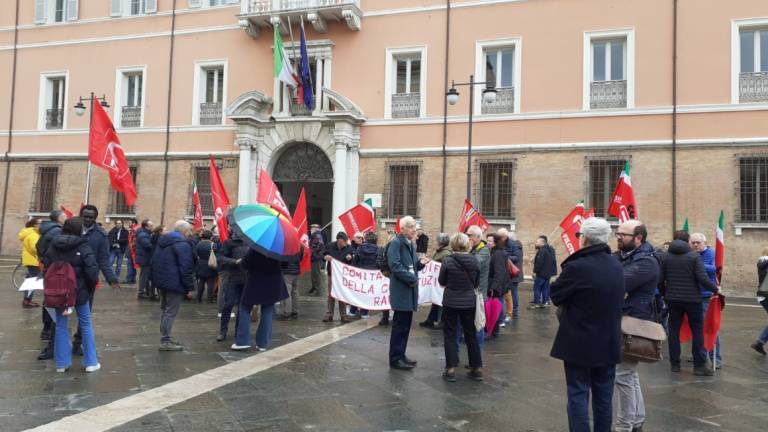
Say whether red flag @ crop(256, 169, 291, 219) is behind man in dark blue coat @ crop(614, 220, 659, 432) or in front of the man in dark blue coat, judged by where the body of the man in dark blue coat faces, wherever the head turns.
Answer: in front

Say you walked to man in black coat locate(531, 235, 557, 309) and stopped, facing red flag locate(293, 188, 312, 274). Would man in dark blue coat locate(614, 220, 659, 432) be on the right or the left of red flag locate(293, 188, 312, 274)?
left

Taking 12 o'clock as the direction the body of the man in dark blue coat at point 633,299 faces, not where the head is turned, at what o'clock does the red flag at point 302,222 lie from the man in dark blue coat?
The red flag is roughly at 1 o'clock from the man in dark blue coat.

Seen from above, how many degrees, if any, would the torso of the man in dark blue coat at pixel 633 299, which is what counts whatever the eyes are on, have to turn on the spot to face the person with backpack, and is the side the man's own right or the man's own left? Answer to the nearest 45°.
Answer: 0° — they already face them

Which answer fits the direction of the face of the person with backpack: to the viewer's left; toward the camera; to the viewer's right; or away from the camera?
away from the camera

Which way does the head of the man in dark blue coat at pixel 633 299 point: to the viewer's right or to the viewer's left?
to the viewer's left

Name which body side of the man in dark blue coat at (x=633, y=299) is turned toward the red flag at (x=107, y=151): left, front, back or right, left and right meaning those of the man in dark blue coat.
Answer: front

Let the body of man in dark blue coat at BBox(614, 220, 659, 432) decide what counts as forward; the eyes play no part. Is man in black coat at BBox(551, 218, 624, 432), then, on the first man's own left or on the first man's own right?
on the first man's own left

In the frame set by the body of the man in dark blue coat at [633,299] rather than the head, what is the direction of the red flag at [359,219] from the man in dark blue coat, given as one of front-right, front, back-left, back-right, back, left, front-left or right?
front-right

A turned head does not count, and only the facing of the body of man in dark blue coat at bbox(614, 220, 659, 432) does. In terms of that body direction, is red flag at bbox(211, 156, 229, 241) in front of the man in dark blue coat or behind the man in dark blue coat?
in front

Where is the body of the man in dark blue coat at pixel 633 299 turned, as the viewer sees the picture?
to the viewer's left
